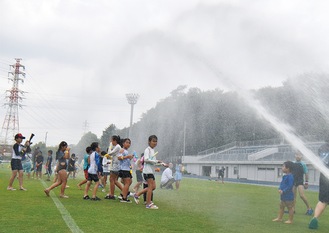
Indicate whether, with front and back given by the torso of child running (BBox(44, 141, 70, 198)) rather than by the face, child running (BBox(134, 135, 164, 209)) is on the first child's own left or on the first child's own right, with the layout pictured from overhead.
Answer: on the first child's own right

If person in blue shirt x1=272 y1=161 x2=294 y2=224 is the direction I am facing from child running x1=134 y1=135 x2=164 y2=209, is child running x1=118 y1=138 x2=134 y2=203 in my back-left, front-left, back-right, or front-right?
back-left

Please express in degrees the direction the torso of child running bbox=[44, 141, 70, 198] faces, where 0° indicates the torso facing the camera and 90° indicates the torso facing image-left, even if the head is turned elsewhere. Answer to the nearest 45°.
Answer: approximately 270°

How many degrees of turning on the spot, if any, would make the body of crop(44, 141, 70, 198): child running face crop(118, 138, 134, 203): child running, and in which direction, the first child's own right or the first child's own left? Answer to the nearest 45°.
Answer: approximately 45° to the first child's own right
